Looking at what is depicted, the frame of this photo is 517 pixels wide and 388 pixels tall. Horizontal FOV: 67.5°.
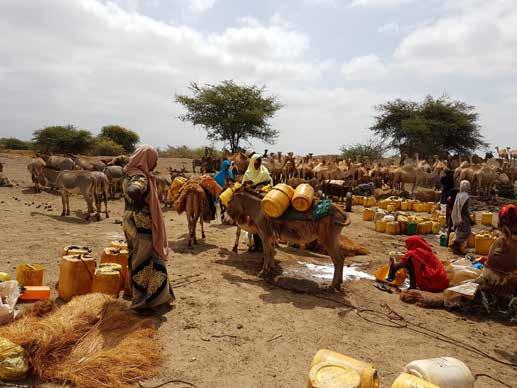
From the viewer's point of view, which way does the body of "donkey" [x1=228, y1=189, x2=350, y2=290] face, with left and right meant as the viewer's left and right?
facing to the left of the viewer

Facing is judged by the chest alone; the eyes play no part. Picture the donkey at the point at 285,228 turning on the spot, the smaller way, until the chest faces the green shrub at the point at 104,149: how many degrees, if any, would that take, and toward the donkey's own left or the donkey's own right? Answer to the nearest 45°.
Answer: approximately 45° to the donkey's own right

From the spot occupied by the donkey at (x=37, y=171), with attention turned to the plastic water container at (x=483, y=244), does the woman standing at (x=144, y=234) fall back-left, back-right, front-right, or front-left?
front-right

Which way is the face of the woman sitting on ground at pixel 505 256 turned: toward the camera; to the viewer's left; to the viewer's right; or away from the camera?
to the viewer's left

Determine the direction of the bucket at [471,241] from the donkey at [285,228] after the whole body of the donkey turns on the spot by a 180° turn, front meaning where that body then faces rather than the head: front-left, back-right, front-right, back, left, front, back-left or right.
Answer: front-left

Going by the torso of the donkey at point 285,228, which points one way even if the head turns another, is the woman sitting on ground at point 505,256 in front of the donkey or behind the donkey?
behind

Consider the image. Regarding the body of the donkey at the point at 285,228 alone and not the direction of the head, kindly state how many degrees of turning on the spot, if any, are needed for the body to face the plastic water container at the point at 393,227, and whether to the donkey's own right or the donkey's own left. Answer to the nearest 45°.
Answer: approximately 135° to the donkey's own right

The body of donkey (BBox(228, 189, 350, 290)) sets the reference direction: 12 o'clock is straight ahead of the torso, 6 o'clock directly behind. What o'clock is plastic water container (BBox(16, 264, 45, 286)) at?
The plastic water container is roughly at 11 o'clock from the donkey.

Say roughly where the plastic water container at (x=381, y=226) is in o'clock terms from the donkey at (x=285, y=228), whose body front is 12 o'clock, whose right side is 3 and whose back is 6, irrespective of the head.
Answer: The plastic water container is roughly at 4 o'clock from the donkey.

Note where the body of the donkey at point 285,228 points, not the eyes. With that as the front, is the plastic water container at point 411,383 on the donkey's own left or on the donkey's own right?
on the donkey's own left

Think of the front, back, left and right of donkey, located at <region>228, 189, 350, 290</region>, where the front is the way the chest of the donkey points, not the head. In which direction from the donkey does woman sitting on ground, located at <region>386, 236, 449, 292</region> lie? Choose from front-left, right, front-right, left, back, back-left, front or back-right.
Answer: back

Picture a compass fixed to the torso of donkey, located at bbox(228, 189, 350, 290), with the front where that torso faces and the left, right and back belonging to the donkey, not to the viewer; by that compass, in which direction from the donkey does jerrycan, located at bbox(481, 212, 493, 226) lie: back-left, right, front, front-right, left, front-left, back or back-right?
back-right

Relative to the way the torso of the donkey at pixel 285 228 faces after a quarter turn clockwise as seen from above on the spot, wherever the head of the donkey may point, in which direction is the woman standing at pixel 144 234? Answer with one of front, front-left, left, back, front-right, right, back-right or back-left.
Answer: back-left

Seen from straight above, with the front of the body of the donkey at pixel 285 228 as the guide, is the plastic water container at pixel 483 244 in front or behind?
behind

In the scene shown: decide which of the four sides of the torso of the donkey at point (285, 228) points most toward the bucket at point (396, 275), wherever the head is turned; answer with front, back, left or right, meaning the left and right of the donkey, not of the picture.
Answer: back

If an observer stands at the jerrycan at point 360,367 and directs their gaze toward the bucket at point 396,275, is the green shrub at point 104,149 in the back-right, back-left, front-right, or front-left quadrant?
front-left

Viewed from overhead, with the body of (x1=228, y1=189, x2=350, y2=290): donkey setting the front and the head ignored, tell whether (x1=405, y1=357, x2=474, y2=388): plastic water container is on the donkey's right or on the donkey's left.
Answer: on the donkey's left
